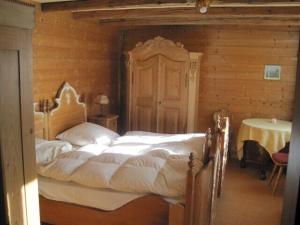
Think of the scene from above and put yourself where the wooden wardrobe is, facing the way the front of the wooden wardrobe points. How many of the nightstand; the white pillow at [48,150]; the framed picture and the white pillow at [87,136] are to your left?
1

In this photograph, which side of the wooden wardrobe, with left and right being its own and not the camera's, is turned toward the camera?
front

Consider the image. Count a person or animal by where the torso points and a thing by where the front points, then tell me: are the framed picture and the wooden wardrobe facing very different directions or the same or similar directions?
same or similar directions

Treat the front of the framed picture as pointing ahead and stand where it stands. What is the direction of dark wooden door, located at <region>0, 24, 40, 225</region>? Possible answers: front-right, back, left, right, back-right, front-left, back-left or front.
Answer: front

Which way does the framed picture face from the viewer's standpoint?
toward the camera

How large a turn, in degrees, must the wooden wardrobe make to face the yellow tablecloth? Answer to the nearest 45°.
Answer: approximately 45° to its left

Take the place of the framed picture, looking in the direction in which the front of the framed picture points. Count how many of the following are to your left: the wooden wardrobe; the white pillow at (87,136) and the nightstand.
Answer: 0

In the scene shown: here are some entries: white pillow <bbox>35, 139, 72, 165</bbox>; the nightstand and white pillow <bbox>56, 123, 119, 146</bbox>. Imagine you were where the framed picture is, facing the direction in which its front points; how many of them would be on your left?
0

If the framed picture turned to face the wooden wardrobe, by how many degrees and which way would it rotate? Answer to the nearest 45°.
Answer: approximately 90° to its right

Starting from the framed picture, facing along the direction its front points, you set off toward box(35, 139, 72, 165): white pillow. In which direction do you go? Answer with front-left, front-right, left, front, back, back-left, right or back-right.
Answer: front-right

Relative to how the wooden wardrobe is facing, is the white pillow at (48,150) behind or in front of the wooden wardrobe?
in front

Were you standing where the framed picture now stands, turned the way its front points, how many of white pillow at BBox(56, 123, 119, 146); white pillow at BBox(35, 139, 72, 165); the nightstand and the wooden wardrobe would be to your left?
0

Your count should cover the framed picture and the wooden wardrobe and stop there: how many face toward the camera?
2

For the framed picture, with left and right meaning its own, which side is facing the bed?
front

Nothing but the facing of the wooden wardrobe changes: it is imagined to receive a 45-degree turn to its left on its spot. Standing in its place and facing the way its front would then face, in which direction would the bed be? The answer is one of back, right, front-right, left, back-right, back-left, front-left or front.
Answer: front-right

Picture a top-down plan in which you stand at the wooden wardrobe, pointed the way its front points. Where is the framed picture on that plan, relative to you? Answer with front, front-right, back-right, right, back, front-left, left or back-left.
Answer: left

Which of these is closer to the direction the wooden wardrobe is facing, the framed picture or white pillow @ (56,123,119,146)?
the white pillow
